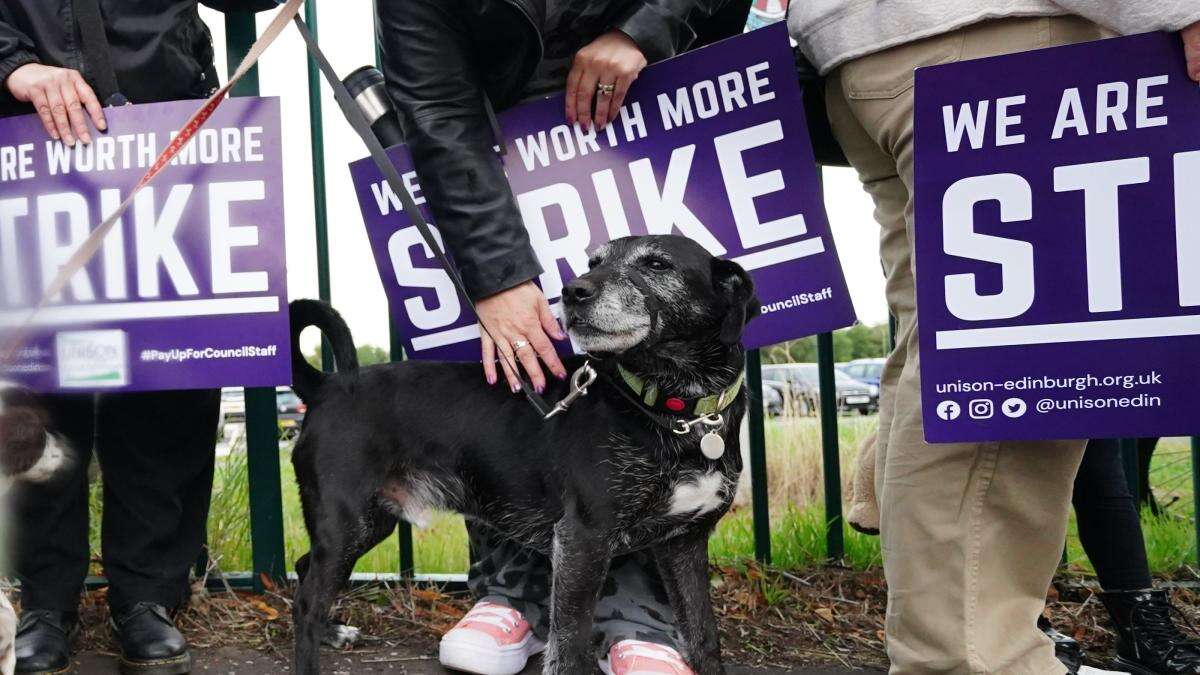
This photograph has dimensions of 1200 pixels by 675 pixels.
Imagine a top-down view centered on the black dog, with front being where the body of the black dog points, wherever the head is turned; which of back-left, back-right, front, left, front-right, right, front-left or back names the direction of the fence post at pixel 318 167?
back

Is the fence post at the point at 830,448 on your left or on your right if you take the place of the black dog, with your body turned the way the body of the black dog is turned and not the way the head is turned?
on your left

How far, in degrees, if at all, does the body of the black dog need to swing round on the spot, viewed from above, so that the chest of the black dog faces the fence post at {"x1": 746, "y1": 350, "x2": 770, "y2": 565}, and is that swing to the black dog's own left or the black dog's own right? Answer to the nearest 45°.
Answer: approximately 90° to the black dog's own left

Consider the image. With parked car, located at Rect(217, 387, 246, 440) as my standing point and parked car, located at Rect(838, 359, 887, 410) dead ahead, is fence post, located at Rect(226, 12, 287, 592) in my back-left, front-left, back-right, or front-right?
front-right

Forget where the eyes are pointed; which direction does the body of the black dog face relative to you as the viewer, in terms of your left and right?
facing the viewer and to the right of the viewer

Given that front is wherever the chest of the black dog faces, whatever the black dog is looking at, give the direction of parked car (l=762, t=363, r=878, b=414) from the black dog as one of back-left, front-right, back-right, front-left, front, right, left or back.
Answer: left

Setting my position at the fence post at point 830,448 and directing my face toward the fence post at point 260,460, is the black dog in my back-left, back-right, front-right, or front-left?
front-left

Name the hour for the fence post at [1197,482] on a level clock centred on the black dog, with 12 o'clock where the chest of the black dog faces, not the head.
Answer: The fence post is roughly at 10 o'clock from the black dog.

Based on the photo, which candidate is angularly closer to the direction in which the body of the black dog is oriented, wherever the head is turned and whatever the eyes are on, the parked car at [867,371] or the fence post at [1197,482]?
the fence post

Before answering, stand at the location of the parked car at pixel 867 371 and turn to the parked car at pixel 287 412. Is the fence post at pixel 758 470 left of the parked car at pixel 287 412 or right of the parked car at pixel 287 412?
left

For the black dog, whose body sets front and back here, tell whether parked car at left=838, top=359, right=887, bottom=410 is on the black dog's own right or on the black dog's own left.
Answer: on the black dog's own left

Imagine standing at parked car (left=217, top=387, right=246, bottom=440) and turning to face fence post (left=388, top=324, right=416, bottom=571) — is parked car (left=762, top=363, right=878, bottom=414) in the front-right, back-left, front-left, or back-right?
front-left

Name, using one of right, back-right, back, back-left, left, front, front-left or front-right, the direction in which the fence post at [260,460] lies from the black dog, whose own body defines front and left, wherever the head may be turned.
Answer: back
